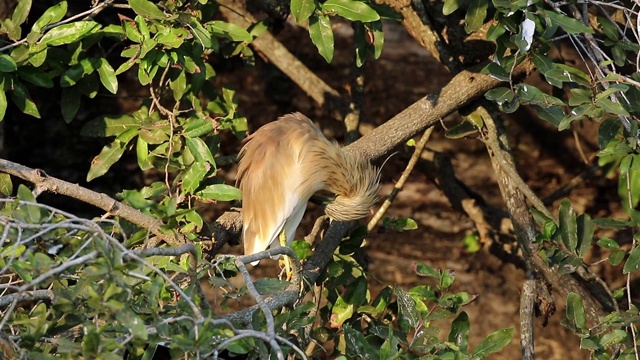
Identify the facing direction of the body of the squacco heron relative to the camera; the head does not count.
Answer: to the viewer's right

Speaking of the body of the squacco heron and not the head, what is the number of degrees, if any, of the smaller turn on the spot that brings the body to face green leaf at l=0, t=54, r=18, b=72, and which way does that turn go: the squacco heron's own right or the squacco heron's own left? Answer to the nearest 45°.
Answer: approximately 135° to the squacco heron's own right

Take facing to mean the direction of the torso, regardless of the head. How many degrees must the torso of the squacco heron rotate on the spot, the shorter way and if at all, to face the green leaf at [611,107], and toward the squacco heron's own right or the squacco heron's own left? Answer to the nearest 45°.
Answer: approximately 45° to the squacco heron's own right

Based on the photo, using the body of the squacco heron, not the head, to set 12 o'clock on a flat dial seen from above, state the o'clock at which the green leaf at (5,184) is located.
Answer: The green leaf is roughly at 5 o'clock from the squacco heron.

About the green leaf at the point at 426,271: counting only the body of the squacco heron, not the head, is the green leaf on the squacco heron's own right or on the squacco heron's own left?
on the squacco heron's own right
